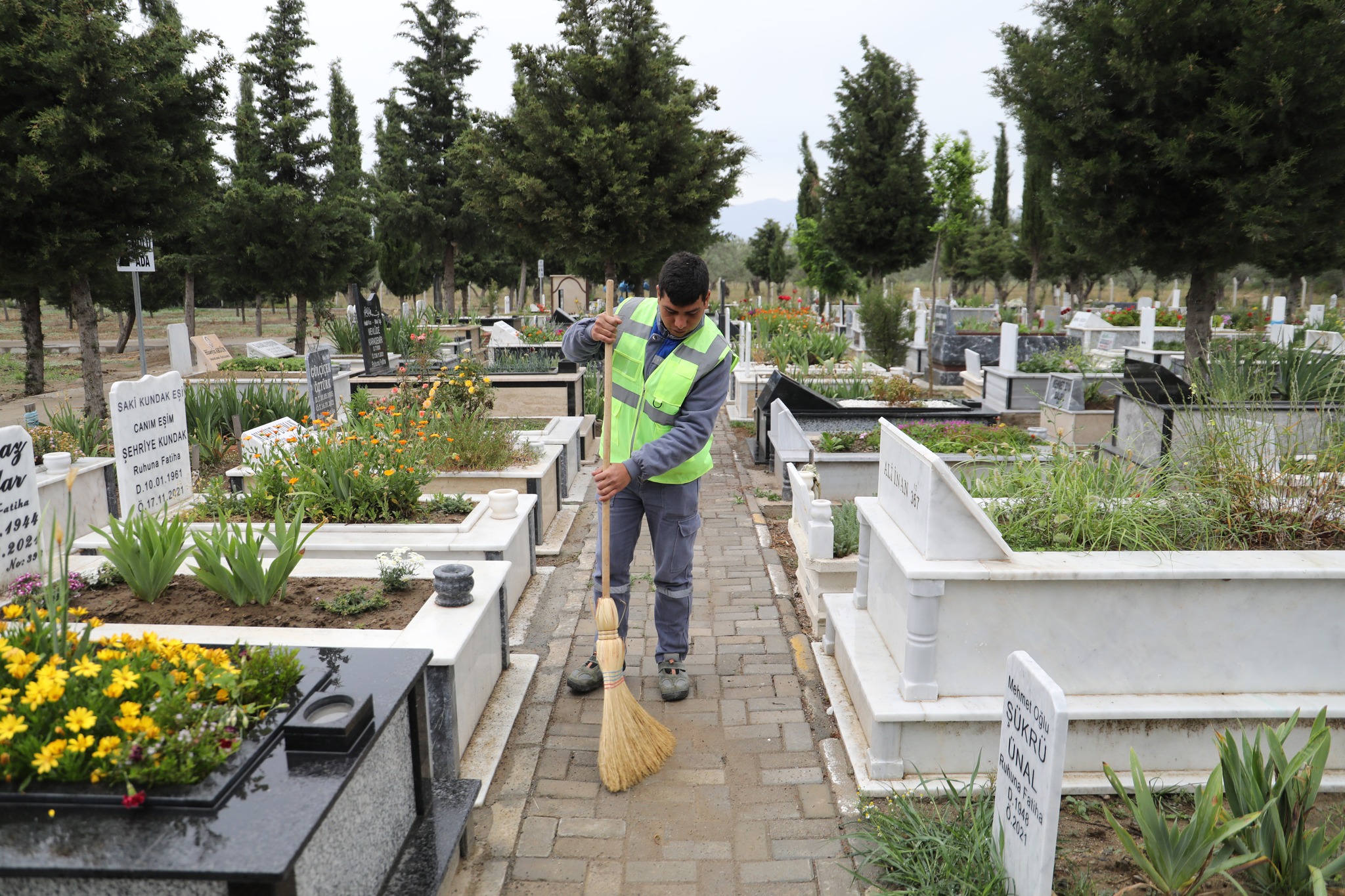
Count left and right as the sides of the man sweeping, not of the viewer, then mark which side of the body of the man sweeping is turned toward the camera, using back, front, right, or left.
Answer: front

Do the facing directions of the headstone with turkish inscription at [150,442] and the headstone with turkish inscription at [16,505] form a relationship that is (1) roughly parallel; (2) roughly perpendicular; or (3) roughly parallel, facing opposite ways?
roughly parallel

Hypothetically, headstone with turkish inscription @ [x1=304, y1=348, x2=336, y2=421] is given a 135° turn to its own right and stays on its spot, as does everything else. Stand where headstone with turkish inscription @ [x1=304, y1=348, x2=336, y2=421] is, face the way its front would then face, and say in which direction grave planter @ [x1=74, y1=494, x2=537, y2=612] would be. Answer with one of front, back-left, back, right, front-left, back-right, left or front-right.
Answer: left

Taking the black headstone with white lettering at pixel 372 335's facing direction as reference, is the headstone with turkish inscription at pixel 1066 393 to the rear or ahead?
ahead

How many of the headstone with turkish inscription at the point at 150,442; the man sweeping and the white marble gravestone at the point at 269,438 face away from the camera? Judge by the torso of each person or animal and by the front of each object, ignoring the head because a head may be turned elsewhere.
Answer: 0

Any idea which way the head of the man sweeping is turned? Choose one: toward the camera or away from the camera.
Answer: toward the camera

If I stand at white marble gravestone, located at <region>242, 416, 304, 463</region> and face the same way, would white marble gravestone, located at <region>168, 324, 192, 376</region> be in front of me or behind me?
behind

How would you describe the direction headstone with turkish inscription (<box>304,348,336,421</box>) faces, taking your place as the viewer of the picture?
facing the viewer and to the right of the viewer
